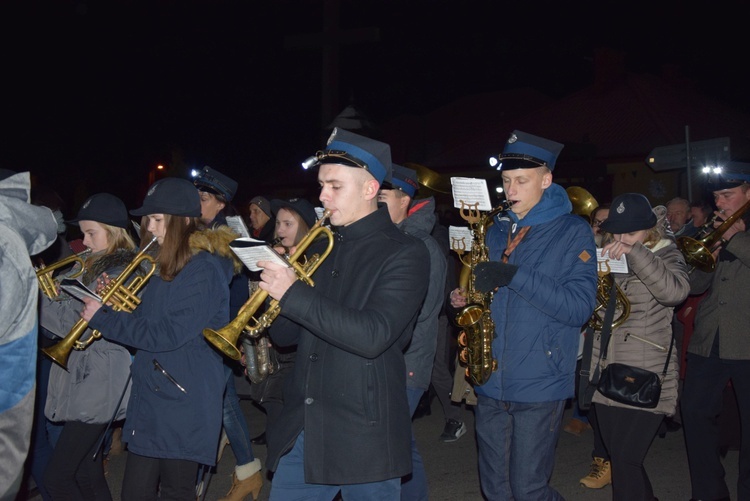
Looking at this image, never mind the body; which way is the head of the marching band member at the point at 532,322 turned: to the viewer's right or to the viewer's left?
to the viewer's left

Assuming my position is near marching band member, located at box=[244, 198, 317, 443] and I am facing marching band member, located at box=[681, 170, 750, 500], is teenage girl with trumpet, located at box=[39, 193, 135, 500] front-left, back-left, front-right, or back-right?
back-right

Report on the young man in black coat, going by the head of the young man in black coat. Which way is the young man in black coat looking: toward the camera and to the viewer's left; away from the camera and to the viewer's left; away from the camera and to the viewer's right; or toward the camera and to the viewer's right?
toward the camera and to the viewer's left

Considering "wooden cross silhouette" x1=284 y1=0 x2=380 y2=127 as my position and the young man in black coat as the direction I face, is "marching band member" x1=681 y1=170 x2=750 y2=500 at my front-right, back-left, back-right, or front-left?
front-left

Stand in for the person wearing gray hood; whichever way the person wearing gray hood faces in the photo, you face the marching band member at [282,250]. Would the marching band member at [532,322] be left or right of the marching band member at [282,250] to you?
right

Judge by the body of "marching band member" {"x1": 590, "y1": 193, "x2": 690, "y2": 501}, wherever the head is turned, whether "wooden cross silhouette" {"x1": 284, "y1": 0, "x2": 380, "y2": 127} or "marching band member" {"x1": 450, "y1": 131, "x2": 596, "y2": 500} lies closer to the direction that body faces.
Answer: the marching band member

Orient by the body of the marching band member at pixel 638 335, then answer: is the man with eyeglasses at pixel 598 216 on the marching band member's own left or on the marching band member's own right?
on the marching band member's own right

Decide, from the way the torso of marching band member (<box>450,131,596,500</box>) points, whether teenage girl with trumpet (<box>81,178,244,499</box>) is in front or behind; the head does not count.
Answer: in front

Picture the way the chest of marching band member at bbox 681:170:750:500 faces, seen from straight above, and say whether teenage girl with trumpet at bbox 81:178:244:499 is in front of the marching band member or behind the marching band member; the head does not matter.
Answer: in front
